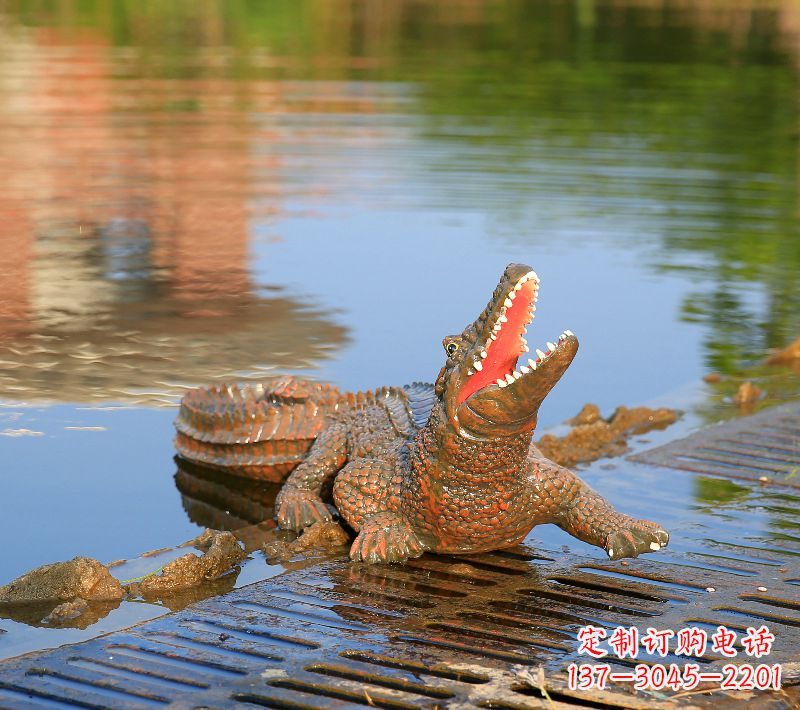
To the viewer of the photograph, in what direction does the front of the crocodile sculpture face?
facing the viewer and to the right of the viewer

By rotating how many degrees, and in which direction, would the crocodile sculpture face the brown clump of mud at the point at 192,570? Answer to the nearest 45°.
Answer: approximately 135° to its right

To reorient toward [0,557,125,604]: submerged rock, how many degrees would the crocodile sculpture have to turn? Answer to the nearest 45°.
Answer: approximately 135° to its right

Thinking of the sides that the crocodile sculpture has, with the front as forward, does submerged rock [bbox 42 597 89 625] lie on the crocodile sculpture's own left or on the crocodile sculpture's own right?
on the crocodile sculpture's own right

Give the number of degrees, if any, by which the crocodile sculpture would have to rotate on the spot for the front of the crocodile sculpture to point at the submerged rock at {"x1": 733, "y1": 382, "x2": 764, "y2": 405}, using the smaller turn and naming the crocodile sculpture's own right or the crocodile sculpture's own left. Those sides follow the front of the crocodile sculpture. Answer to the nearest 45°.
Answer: approximately 90° to the crocodile sculpture's own left
